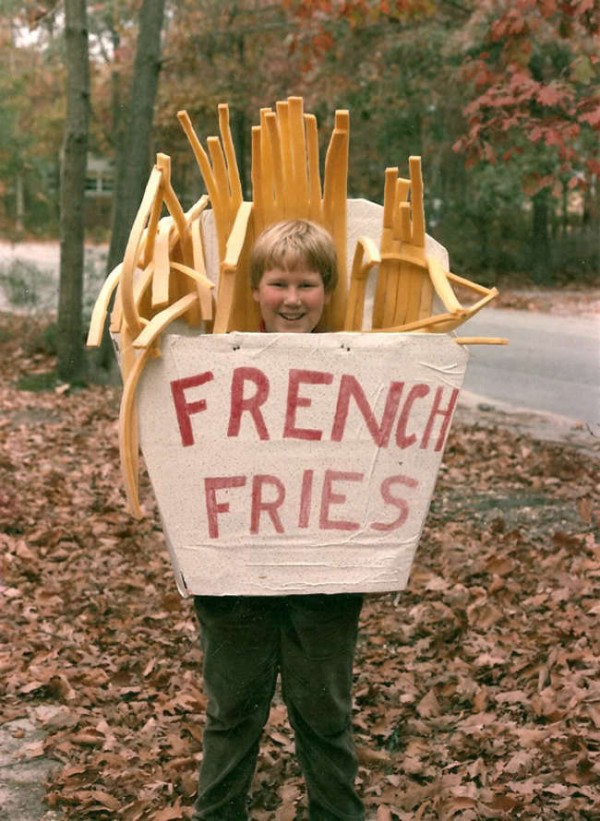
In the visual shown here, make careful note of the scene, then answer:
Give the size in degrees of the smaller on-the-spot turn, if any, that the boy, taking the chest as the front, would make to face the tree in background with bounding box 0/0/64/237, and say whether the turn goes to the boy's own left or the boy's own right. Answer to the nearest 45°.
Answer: approximately 180°

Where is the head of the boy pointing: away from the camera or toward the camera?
toward the camera

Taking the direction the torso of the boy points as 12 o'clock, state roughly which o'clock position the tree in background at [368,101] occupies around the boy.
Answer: The tree in background is roughly at 6 o'clock from the boy.

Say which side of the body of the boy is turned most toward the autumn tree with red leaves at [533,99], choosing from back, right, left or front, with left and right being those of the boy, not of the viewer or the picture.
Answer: back

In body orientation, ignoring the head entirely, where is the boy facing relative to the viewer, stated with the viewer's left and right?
facing the viewer

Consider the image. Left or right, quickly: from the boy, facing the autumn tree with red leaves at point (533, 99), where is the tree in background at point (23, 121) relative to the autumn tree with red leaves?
left
